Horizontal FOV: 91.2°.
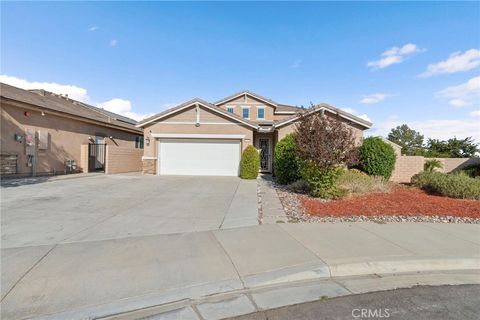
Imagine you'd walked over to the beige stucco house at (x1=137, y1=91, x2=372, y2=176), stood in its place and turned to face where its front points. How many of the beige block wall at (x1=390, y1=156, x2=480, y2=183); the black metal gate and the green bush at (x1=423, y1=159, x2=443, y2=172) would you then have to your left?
2

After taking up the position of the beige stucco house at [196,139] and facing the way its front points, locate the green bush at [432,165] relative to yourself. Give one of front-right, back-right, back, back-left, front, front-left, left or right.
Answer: left

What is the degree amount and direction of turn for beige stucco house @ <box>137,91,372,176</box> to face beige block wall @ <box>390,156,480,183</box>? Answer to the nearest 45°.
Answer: approximately 90° to its left

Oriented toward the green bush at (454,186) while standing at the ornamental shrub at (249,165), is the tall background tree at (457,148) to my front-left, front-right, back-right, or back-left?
front-left

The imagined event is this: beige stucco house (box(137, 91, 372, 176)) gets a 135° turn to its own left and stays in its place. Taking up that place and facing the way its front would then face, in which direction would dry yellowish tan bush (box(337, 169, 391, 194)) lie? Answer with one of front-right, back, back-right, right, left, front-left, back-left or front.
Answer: right

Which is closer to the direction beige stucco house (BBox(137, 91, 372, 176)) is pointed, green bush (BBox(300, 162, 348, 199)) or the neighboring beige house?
the green bush

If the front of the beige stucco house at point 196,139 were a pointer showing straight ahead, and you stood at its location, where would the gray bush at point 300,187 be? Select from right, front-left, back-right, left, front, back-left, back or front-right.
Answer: front-left

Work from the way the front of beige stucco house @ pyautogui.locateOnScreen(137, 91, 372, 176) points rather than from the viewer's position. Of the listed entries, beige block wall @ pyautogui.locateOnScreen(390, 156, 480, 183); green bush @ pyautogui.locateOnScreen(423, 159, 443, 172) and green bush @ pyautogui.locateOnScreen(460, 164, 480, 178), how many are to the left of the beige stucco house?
3

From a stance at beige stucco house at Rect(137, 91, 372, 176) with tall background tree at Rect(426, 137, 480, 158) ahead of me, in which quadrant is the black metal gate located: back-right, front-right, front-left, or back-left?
back-left

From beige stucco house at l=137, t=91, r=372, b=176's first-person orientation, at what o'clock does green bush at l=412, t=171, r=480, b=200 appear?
The green bush is roughly at 10 o'clock from the beige stucco house.

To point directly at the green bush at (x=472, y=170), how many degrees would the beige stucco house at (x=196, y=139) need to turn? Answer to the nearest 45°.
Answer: approximately 90° to its left

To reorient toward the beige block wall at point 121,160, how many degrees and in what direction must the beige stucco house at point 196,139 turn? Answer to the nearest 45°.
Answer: approximately 90° to its right

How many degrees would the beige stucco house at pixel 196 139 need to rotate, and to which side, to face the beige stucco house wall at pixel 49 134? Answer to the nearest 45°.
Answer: approximately 90° to its right

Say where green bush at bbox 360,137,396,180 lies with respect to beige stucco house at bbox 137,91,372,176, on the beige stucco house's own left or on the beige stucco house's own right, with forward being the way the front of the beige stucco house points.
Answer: on the beige stucco house's own left

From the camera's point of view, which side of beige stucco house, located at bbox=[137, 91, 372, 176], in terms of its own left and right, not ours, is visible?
front
